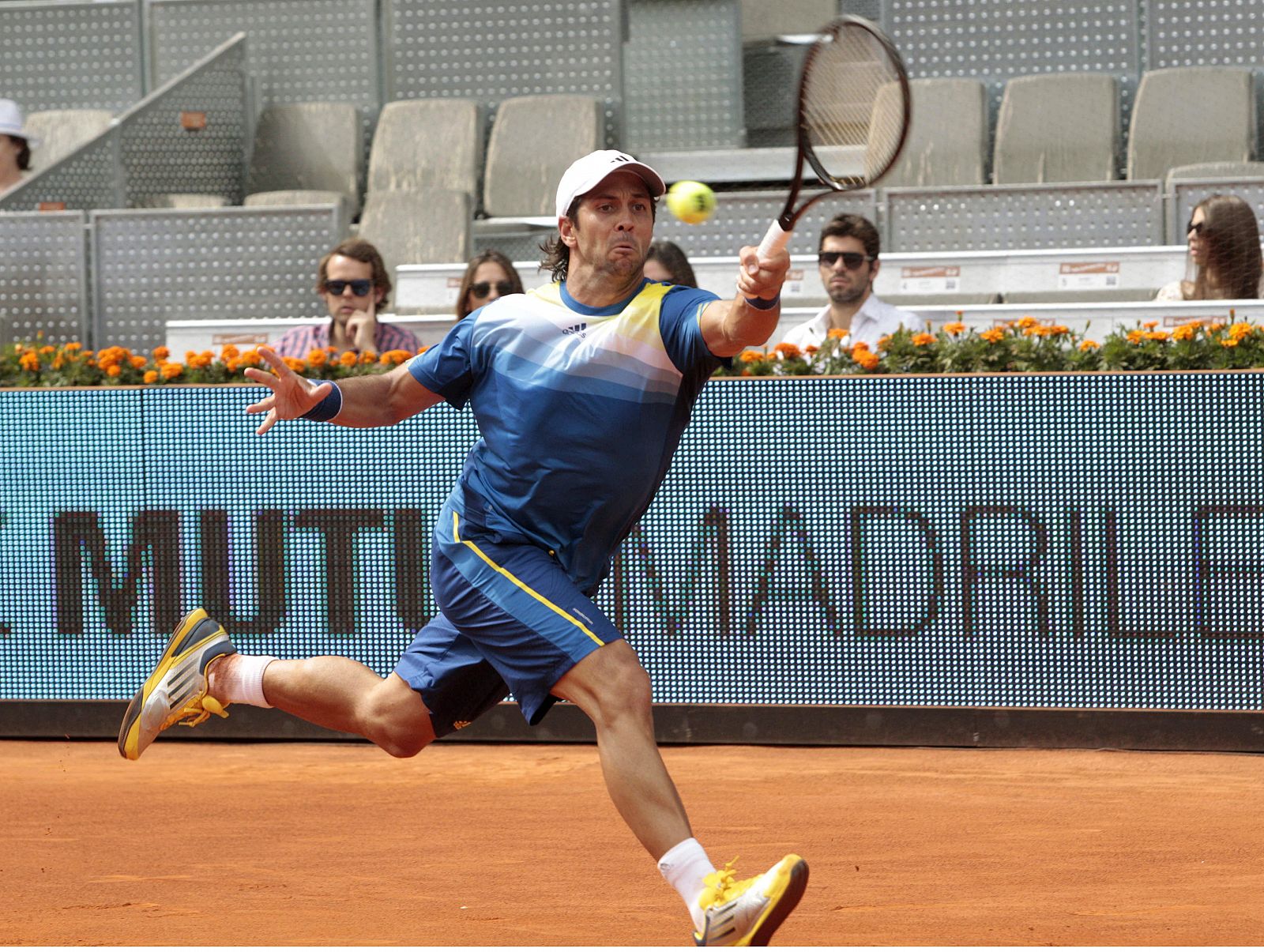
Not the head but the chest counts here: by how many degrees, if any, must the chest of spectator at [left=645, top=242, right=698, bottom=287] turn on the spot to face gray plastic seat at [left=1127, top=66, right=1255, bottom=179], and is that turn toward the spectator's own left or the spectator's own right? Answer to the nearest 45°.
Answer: approximately 180°

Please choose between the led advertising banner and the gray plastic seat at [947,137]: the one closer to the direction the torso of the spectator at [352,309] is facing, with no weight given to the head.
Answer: the led advertising banner

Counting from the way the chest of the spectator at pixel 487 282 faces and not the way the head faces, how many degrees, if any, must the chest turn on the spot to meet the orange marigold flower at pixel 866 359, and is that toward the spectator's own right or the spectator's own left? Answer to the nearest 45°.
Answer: approximately 45° to the spectator's own left

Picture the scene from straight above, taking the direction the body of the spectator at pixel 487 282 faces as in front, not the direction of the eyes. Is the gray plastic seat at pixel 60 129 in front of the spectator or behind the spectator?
behind

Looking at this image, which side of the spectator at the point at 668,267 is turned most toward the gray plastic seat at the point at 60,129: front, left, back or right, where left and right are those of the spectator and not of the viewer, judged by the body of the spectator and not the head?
right

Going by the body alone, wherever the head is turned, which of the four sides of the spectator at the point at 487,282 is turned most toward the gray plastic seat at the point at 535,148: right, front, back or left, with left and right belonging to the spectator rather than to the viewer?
back

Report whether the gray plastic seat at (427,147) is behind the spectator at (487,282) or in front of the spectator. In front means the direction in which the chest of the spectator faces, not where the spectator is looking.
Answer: behind

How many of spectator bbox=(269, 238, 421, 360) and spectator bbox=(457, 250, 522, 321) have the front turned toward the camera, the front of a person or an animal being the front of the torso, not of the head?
2

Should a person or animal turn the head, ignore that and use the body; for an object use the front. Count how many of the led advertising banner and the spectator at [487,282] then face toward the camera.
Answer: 2
